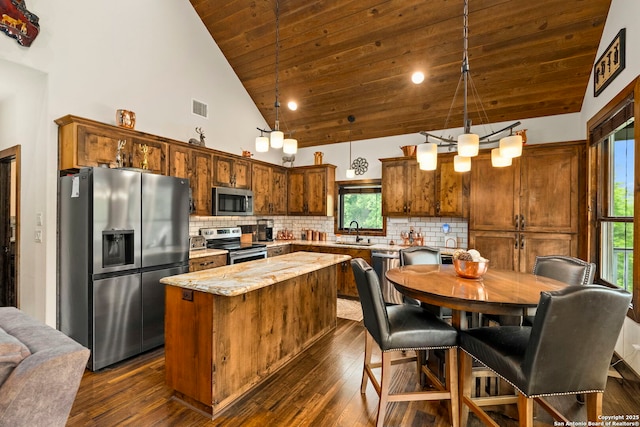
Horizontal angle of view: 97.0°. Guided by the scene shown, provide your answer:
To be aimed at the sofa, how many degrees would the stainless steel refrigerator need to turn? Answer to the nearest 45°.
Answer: approximately 45° to its right

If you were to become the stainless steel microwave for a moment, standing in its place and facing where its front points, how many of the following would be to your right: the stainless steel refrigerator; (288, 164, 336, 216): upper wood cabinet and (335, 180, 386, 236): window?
1

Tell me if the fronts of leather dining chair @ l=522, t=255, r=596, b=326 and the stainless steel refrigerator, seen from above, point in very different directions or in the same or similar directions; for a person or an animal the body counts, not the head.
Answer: very different directions

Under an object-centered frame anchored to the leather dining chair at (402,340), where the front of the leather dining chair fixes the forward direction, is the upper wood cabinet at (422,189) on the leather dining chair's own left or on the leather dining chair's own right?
on the leather dining chair's own left

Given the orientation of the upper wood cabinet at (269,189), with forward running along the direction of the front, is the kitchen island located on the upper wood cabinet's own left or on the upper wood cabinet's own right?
on the upper wood cabinet's own right

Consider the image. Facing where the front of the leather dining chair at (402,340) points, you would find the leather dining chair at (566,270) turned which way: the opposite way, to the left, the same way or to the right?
the opposite way
